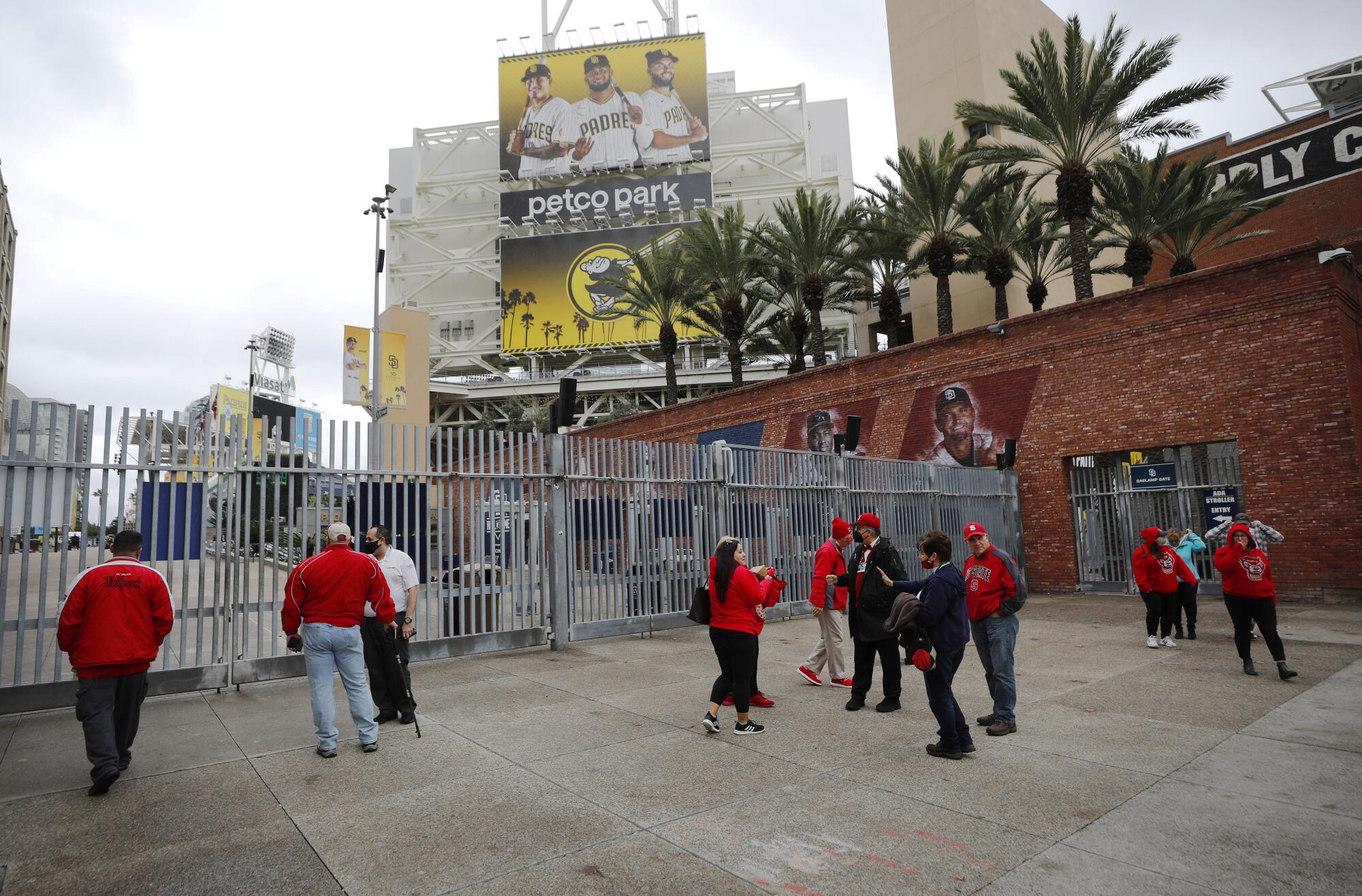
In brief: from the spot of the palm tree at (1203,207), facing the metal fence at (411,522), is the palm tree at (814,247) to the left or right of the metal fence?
right

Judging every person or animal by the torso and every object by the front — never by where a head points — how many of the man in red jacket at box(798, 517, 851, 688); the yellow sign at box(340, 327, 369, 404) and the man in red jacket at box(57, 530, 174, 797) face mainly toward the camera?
1

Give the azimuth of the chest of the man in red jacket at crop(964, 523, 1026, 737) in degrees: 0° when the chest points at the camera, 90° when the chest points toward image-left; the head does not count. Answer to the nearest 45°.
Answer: approximately 45°

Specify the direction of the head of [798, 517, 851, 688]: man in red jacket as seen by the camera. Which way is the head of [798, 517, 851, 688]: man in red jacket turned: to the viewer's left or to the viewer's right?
to the viewer's right

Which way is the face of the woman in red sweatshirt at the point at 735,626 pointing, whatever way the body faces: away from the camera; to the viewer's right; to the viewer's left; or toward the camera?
to the viewer's right

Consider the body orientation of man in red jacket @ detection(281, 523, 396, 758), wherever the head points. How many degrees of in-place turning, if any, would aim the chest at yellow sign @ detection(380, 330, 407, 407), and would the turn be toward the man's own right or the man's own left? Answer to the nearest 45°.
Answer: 0° — they already face it

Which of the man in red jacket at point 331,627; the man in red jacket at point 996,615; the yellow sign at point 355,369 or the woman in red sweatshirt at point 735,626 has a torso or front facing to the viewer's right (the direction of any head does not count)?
the woman in red sweatshirt

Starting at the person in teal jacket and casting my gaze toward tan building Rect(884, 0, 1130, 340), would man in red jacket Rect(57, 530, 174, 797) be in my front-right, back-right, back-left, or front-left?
back-left

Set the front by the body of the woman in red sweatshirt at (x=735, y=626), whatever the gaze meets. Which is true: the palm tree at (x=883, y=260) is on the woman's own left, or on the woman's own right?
on the woman's own left

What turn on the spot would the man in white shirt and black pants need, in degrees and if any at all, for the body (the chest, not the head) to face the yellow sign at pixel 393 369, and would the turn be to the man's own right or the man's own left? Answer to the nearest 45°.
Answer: approximately 135° to the man's own right

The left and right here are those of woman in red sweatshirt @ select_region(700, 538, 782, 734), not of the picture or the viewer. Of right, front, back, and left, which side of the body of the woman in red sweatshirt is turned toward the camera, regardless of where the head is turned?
right

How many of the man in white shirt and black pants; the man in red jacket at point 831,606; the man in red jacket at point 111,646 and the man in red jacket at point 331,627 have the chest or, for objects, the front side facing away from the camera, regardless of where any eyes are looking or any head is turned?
2

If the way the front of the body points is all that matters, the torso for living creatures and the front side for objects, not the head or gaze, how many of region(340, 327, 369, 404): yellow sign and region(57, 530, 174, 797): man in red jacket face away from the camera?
1

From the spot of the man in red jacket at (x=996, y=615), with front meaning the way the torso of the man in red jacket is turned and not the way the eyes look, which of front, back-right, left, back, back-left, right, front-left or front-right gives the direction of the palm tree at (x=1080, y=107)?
back-right

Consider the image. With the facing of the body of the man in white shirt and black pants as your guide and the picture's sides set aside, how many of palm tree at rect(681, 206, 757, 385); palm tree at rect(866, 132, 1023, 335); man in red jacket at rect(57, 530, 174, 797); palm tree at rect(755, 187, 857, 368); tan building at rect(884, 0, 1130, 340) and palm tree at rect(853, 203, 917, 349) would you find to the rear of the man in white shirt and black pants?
5

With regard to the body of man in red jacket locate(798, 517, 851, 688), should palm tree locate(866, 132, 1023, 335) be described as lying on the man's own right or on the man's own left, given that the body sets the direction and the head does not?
on the man's own left
